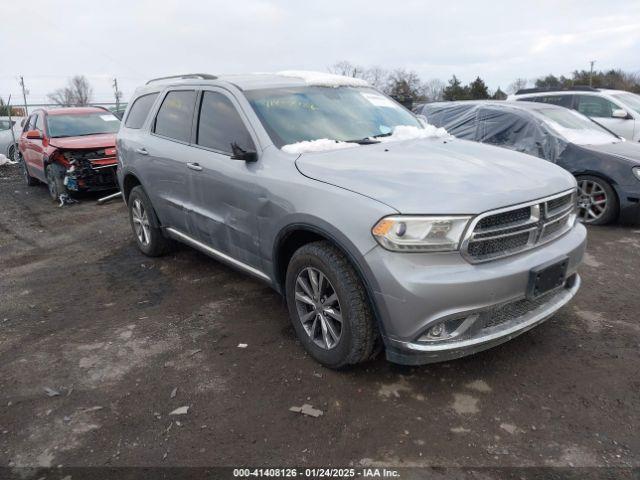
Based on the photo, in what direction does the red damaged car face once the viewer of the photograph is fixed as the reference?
facing the viewer and to the right of the viewer

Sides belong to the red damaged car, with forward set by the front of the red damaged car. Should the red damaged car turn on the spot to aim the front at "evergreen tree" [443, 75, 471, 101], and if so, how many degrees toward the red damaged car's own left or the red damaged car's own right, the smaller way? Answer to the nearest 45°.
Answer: approximately 90° to the red damaged car's own left

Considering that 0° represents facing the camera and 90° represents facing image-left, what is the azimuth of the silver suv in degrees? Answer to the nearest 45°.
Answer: approximately 315°

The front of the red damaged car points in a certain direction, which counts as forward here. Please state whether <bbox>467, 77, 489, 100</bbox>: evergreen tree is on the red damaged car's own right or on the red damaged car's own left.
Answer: on the red damaged car's own left

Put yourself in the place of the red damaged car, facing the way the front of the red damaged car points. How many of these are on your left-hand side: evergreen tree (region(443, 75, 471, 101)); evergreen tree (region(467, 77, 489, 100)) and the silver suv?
2

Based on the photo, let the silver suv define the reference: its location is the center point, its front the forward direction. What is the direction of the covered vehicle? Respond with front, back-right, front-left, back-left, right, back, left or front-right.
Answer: left

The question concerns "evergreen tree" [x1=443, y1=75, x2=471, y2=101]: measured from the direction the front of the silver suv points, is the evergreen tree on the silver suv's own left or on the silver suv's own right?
on the silver suv's own left

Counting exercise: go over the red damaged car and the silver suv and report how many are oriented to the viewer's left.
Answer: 0

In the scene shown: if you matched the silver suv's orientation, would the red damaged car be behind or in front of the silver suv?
behind
